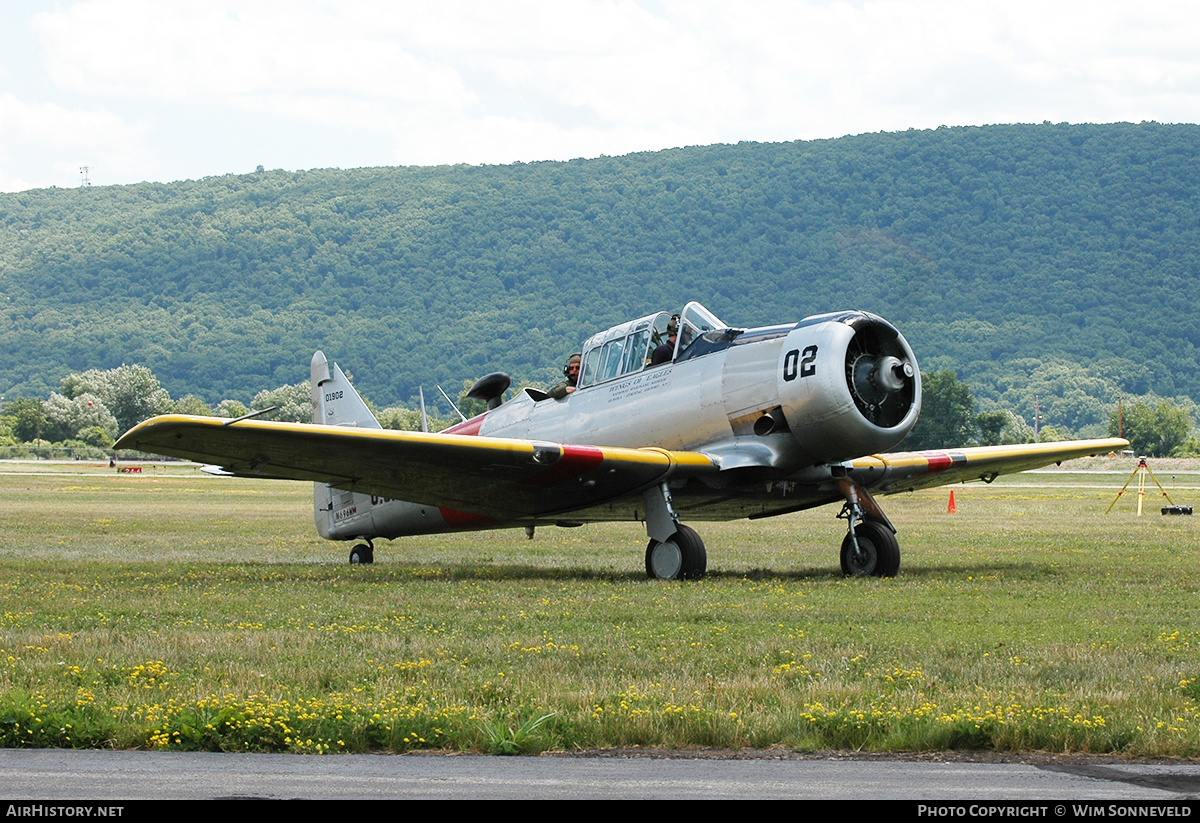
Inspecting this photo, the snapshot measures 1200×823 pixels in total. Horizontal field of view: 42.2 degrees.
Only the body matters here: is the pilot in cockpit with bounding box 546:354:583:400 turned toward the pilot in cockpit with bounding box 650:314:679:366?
yes

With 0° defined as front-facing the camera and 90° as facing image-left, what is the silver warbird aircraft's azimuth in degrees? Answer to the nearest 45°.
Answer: approximately 315°
